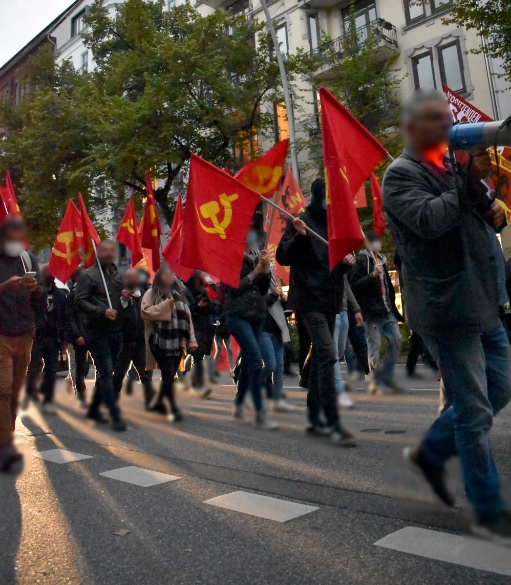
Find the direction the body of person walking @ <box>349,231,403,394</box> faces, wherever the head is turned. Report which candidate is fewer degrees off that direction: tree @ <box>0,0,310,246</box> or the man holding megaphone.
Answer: the man holding megaphone

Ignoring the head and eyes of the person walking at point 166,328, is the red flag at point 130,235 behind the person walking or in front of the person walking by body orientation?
behind

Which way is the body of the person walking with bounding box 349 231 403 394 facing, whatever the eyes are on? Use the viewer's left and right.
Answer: facing the viewer and to the right of the viewer

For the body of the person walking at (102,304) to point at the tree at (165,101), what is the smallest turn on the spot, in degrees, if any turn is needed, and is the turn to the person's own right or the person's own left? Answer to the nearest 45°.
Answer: approximately 135° to the person's own left

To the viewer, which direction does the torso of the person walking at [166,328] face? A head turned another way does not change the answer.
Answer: toward the camera

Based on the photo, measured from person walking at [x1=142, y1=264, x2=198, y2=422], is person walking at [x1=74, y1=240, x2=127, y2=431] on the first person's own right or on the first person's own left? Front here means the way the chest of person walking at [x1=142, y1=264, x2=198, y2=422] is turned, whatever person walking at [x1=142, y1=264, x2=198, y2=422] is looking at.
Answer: on the first person's own right

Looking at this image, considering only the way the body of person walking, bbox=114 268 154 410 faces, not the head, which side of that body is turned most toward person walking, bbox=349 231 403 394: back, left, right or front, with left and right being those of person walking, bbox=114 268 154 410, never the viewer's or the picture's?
left

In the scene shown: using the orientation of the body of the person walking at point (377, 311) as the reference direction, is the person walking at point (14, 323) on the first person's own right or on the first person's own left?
on the first person's own right

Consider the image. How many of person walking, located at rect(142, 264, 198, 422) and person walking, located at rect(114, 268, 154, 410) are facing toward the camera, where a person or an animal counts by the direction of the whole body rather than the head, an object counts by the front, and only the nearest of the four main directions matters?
2

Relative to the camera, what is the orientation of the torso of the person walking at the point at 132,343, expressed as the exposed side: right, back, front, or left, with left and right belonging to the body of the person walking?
front

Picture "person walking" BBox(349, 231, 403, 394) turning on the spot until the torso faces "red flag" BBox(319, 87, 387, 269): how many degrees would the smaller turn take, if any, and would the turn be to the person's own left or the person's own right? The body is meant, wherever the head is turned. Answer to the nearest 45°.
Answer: approximately 45° to the person's own right

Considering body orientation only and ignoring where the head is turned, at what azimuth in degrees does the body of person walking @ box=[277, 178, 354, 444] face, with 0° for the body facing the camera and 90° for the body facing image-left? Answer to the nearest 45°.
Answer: approximately 315°
